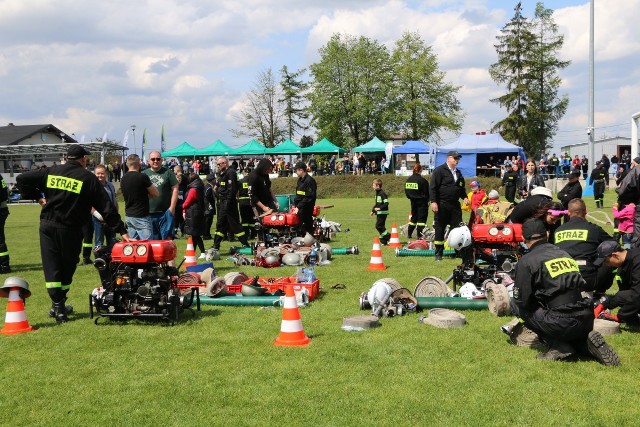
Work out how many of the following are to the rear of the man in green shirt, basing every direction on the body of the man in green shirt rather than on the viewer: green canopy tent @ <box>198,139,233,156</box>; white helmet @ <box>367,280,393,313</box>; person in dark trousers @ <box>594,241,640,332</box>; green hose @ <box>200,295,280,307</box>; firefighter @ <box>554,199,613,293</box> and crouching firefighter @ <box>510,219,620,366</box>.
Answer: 1

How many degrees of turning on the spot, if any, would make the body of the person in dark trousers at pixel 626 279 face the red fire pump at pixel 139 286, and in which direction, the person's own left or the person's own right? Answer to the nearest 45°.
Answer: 0° — they already face it

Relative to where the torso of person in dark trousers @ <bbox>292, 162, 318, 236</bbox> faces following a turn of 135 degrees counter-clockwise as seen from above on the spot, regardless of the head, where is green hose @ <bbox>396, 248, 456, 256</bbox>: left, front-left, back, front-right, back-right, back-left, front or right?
front

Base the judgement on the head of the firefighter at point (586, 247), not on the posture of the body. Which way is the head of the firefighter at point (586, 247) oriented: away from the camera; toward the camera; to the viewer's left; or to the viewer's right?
away from the camera

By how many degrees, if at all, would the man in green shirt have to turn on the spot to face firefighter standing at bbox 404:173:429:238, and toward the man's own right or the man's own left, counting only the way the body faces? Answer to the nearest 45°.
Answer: approximately 90° to the man's own left

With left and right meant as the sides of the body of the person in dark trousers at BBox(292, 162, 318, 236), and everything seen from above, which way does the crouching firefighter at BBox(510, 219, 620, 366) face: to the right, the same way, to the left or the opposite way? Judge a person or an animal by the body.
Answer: to the right

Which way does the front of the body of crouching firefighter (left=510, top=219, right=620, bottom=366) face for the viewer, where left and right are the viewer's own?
facing away from the viewer and to the left of the viewer

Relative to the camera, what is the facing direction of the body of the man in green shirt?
toward the camera

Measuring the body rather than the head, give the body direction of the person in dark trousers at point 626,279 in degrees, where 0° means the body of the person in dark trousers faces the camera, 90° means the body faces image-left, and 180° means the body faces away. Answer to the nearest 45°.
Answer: approximately 90°

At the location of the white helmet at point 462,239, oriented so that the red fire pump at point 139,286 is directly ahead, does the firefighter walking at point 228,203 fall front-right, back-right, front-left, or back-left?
front-right

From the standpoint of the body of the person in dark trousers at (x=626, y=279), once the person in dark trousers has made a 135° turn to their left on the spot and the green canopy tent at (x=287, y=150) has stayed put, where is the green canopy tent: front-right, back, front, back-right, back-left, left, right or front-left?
back

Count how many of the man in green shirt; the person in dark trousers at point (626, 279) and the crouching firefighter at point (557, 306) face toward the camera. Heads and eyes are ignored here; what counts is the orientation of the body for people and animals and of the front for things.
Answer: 1

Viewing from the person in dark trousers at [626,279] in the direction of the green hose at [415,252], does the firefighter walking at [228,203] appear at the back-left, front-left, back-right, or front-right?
front-left

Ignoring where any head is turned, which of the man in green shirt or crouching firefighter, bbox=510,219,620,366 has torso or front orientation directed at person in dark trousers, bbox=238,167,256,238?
the crouching firefighter
